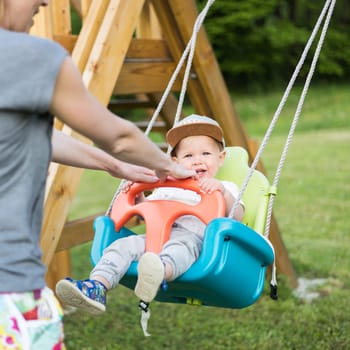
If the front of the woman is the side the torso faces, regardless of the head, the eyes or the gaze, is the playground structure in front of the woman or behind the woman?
in front

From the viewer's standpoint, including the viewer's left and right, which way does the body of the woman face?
facing away from the viewer and to the right of the viewer
